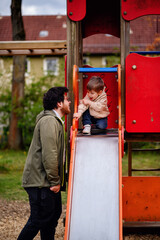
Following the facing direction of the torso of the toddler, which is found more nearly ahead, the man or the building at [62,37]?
the man

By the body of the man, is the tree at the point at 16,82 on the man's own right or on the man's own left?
on the man's own left

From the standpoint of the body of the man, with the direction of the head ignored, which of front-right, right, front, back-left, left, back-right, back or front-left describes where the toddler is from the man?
front-left

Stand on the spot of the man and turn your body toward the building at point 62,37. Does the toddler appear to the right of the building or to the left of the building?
right

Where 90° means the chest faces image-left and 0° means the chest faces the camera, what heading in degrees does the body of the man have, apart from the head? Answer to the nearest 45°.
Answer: approximately 270°

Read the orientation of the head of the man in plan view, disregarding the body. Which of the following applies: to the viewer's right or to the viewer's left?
to the viewer's right

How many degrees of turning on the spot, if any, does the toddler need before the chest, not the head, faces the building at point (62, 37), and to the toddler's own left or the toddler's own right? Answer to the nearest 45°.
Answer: approximately 135° to the toddler's own right

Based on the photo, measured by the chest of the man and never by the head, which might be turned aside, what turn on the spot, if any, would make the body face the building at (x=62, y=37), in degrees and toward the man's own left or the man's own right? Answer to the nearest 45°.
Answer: approximately 90° to the man's own left

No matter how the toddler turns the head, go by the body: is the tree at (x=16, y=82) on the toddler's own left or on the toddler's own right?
on the toddler's own right

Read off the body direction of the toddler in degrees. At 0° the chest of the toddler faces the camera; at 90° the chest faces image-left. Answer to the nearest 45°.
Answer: approximately 45°

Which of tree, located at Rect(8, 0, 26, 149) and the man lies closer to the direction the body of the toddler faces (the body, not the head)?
the man
